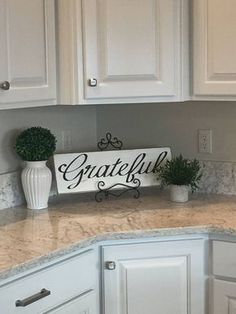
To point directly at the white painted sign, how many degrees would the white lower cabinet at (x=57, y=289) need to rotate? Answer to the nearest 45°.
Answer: approximately 135° to its left

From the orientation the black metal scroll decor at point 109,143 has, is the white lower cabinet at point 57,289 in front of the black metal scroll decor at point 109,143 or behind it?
in front

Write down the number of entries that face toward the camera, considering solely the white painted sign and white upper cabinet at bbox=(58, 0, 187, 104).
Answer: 2

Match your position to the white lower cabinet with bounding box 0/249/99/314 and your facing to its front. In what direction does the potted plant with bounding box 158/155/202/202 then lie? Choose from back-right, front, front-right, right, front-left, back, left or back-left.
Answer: left

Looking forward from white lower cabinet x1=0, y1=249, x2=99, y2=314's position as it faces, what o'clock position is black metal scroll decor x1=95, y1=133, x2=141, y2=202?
The black metal scroll decor is roughly at 8 o'clock from the white lower cabinet.

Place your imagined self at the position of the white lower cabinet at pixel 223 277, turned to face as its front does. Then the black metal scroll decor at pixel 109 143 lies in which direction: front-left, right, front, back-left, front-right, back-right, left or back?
right

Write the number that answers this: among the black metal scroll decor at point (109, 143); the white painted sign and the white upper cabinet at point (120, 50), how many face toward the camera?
3

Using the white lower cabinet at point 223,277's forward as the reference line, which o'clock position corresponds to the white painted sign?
The white painted sign is roughly at 3 o'clock from the white lower cabinet.

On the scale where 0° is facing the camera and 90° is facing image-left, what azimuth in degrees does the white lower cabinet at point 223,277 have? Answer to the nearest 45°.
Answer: approximately 45°
